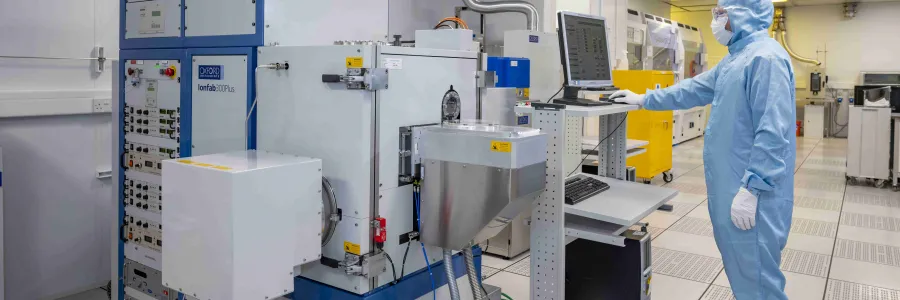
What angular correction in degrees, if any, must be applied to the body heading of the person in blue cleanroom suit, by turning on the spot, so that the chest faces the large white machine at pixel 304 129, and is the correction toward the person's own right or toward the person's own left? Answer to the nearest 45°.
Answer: approximately 45° to the person's own left

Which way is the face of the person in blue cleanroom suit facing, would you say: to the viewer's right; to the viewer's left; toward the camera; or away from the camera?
to the viewer's left

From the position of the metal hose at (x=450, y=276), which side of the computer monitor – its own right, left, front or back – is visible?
right

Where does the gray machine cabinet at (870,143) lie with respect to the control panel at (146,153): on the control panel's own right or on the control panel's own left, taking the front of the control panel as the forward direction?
on the control panel's own left

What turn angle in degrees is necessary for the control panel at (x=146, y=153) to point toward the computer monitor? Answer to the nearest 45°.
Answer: approximately 90° to its left

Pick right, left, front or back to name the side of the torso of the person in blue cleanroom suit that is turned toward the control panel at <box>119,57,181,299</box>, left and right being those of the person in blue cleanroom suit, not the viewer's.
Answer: front

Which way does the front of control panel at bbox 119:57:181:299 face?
toward the camera

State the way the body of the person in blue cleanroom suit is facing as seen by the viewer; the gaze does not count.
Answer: to the viewer's left

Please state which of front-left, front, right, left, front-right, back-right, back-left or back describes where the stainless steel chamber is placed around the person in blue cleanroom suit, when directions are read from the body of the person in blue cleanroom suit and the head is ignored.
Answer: front-left

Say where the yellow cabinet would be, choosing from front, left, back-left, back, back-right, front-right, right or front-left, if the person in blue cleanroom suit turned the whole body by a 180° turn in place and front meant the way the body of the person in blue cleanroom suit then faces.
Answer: left

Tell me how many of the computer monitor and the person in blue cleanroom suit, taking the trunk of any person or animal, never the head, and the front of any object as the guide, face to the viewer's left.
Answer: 1
